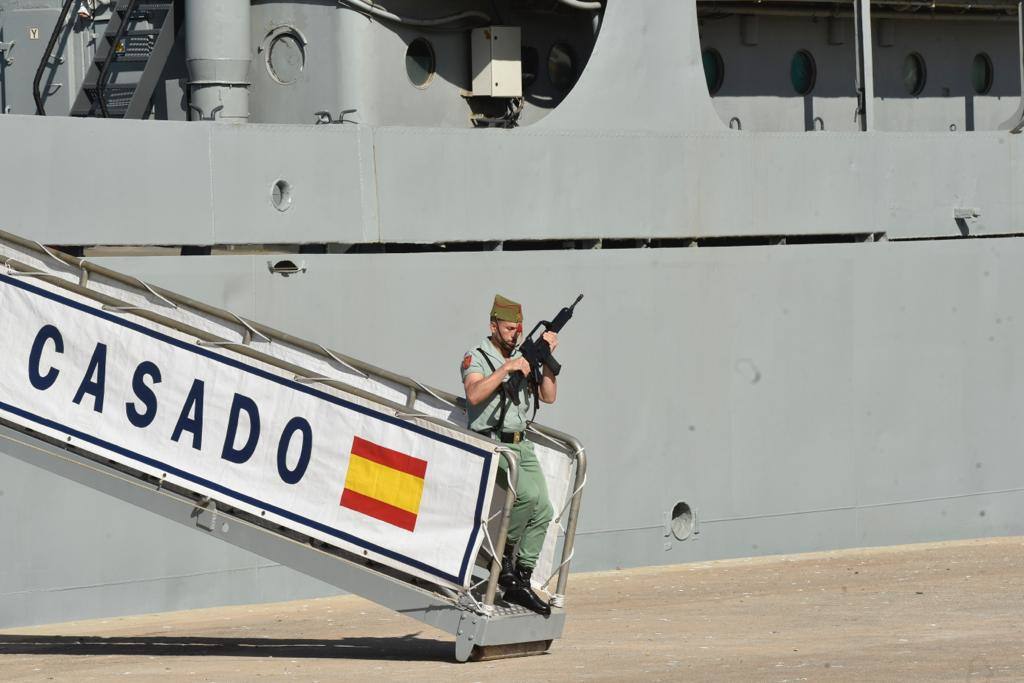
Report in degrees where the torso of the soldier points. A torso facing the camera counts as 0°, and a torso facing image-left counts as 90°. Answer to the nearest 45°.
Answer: approximately 315°

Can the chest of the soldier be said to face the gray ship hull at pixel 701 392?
no
